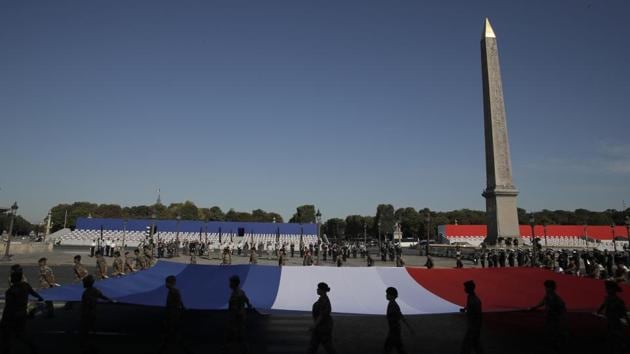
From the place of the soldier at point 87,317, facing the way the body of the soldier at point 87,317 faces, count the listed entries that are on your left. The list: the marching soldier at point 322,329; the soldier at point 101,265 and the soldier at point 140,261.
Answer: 2
